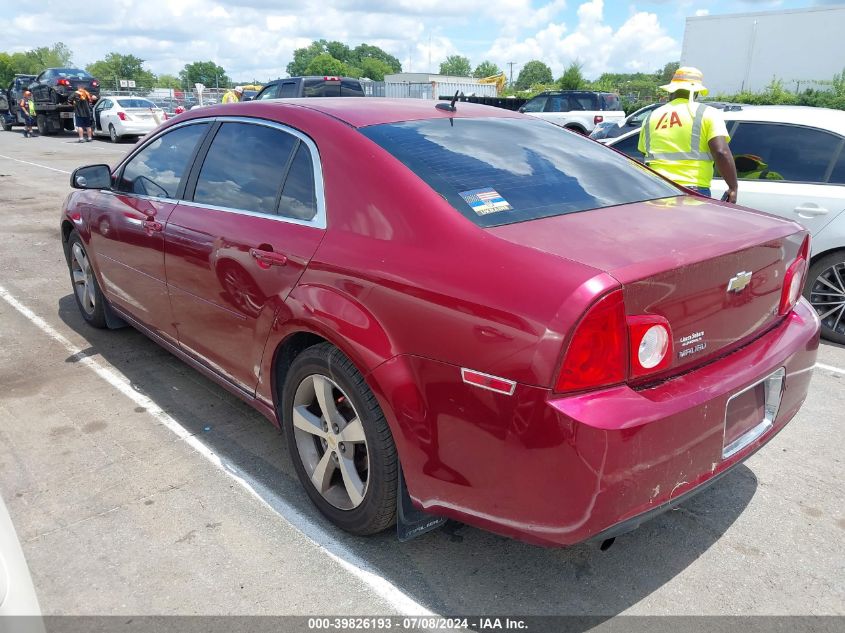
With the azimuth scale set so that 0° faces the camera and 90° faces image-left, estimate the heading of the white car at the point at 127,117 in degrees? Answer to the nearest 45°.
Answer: approximately 135°

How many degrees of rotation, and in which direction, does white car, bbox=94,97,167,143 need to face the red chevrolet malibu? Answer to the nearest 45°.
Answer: approximately 135° to its left

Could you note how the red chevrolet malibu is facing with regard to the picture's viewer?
facing away from the viewer and to the left of the viewer

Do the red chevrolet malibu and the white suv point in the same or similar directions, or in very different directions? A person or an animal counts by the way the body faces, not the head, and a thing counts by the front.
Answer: same or similar directions

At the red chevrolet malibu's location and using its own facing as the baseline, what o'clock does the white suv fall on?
The white suv is roughly at 2 o'clock from the red chevrolet malibu.

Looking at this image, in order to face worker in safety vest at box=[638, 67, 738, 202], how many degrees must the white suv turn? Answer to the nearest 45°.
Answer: approximately 135° to its left

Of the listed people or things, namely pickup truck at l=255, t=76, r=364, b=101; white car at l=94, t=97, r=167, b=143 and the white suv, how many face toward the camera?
0

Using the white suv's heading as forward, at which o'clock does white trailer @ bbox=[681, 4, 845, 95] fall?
The white trailer is roughly at 4 o'clock from the white suv.

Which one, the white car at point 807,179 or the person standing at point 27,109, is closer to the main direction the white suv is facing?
the person standing

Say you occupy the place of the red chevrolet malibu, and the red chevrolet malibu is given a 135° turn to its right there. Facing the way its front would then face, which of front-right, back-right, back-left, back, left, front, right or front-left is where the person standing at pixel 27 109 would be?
back-left

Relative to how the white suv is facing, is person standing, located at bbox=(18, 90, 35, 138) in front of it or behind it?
in front

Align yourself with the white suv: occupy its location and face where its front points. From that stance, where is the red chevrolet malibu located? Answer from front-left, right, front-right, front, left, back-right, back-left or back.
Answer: back-left

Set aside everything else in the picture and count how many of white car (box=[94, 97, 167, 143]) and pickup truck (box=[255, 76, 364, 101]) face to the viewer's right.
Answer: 0

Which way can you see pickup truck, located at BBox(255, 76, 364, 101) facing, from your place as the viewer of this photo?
facing to the left of the viewer
